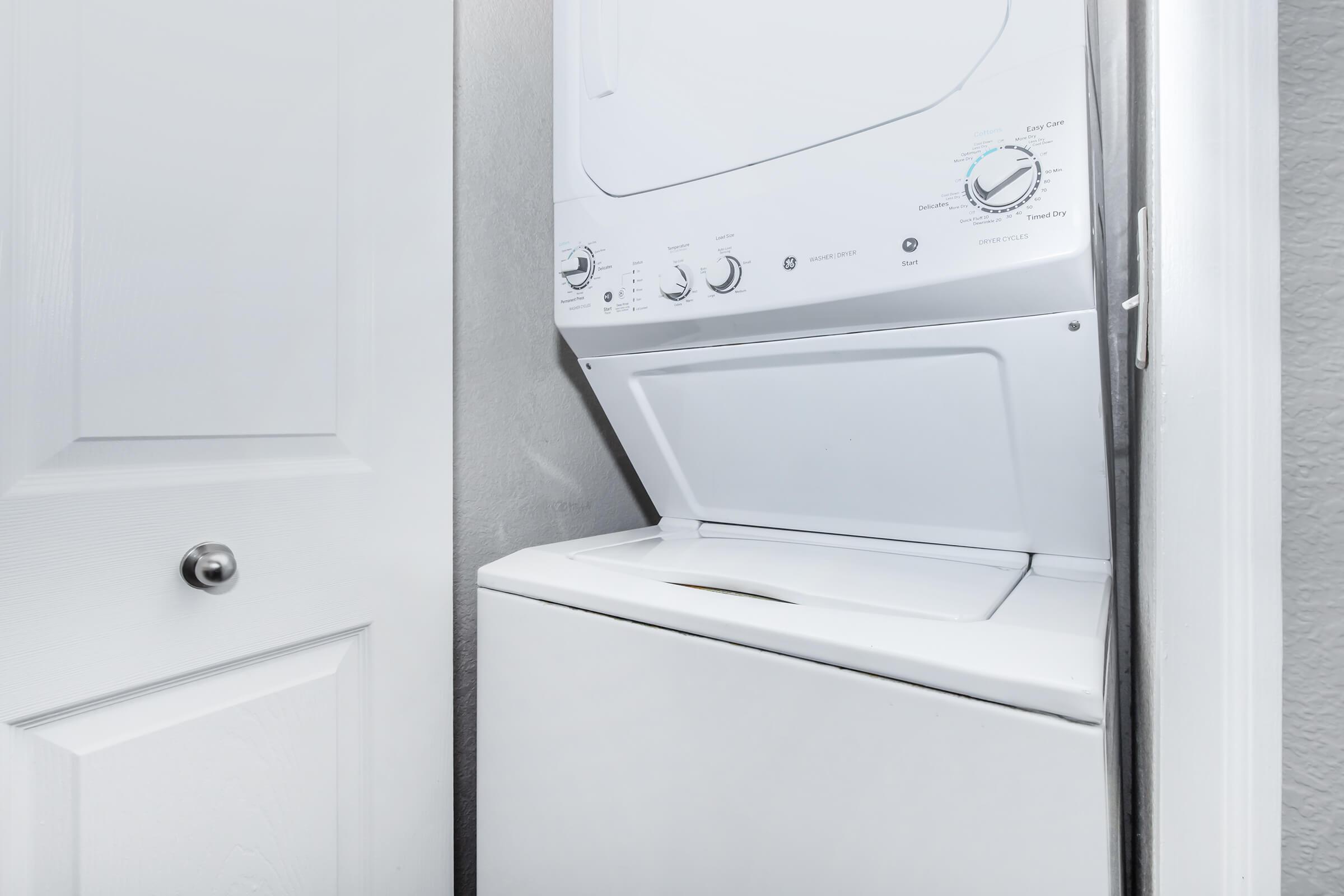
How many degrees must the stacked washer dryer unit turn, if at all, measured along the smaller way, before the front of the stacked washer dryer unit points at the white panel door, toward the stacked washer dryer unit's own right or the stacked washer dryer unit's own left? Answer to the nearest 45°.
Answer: approximately 45° to the stacked washer dryer unit's own right

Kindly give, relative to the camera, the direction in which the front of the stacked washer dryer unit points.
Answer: facing the viewer and to the left of the viewer

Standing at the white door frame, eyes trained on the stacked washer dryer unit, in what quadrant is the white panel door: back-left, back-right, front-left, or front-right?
front-left

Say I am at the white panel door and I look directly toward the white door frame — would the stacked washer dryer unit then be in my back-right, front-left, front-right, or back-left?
front-left
